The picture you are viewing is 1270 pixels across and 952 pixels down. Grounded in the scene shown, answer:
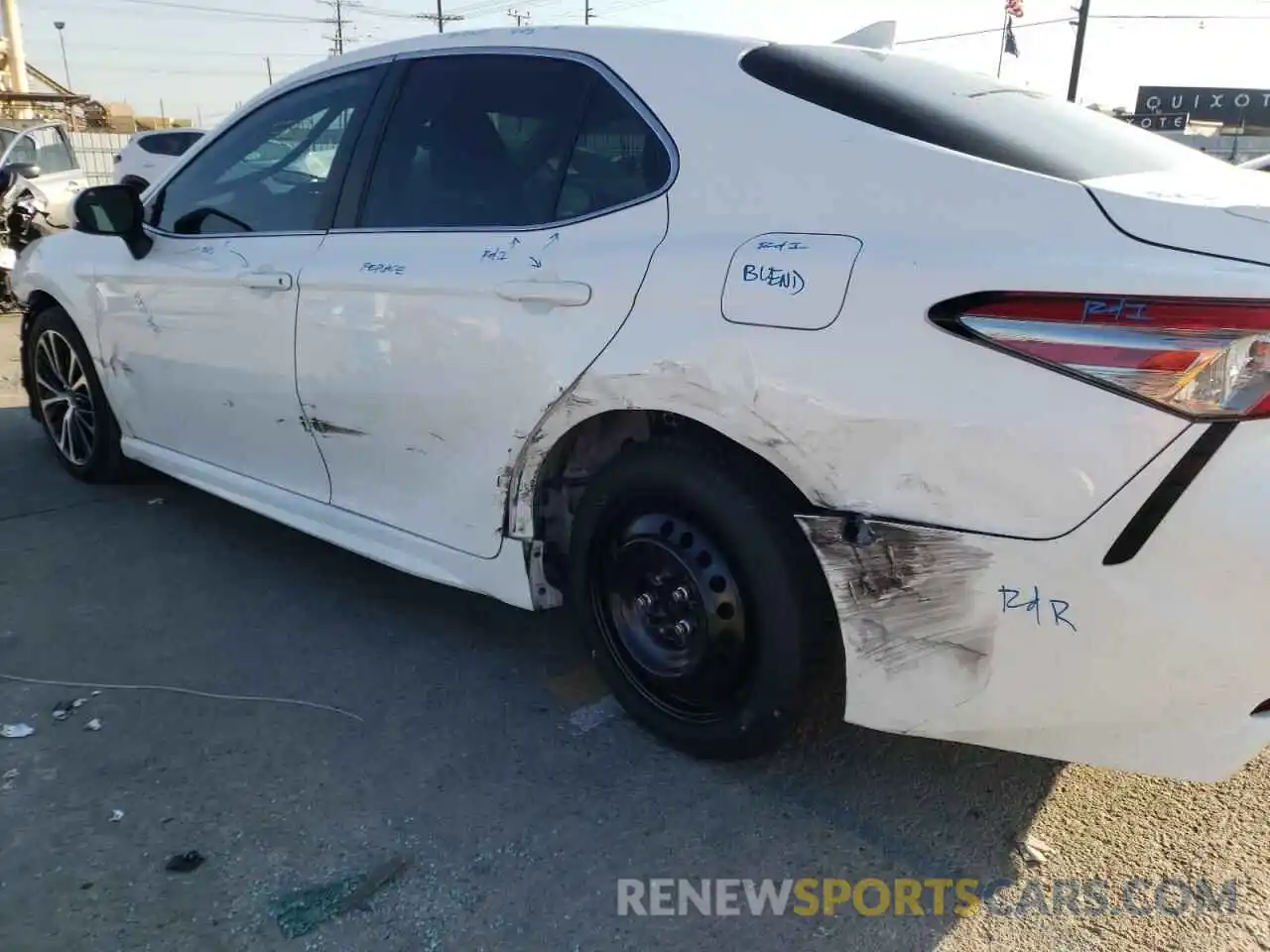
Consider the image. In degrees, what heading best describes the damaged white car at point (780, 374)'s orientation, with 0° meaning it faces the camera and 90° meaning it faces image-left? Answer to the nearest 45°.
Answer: approximately 135°

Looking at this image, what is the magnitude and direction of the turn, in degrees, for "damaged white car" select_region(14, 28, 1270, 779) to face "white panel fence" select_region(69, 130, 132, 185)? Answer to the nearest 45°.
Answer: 0° — it already faces it
